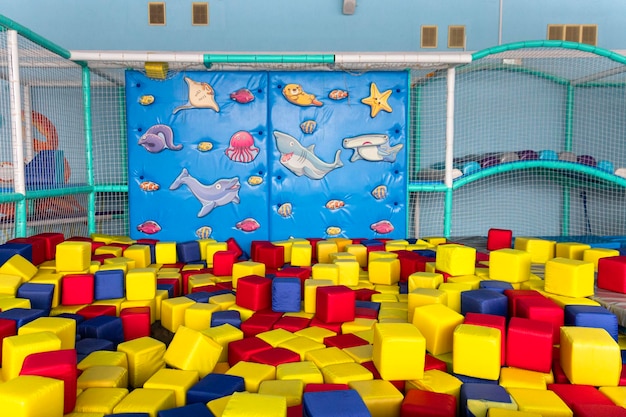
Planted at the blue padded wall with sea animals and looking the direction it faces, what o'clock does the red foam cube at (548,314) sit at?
The red foam cube is roughly at 11 o'clock from the blue padded wall with sea animals.

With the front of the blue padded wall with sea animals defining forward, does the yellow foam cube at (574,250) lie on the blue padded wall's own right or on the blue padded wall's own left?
on the blue padded wall's own left

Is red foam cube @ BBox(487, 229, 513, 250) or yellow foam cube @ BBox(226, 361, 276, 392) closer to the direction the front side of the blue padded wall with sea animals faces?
the yellow foam cube

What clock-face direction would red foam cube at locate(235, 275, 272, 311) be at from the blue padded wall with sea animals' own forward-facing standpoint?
The red foam cube is roughly at 12 o'clock from the blue padded wall with sea animals.

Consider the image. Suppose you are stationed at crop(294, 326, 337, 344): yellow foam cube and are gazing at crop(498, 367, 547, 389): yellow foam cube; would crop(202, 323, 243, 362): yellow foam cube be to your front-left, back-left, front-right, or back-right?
back-right

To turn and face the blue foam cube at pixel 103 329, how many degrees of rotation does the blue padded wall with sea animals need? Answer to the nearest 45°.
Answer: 0° — it already faces it

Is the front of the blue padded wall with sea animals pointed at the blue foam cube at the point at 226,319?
yes

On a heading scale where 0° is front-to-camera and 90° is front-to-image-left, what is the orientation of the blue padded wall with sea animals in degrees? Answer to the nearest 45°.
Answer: approximately 0°
